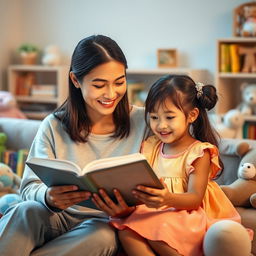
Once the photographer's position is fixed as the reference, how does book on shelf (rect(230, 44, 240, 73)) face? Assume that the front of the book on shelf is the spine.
facing the viewer

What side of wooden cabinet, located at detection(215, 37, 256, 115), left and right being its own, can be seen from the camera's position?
front

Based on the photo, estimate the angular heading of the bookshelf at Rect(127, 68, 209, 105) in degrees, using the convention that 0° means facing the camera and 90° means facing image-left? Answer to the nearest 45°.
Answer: approximately 0°

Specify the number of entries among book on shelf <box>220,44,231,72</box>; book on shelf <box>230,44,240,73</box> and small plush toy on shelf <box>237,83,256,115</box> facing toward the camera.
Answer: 3

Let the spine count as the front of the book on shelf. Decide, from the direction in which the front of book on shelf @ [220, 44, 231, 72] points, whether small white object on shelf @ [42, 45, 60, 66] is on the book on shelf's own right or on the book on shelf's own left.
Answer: on the book on shelf's own right

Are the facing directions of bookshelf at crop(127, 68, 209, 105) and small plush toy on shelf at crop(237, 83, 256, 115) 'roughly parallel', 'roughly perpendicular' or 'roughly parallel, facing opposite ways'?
roughly parallel

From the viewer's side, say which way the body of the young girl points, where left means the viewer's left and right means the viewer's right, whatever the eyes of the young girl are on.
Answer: facing the viewer and to the left of the viewer

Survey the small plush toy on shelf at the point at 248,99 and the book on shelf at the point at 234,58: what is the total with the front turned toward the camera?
2

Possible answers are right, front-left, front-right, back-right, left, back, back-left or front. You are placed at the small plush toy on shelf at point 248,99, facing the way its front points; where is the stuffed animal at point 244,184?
front

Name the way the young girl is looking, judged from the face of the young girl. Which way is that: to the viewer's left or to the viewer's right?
to the viewer's left

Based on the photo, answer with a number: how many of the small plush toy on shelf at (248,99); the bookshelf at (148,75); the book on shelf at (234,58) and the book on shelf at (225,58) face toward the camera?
4

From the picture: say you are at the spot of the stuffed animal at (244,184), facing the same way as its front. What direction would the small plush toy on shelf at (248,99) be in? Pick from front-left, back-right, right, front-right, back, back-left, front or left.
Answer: back-right

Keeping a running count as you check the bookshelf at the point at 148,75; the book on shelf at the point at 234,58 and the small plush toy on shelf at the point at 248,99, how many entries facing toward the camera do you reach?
3
